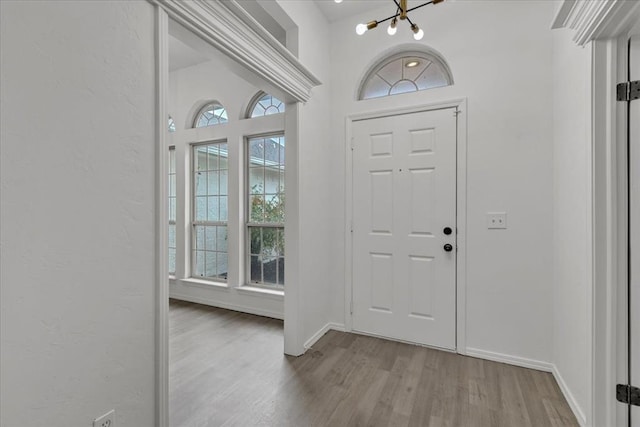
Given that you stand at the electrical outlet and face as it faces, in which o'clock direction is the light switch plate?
The light switch plate is roughly at 11 o'clock from the electrical outlet.

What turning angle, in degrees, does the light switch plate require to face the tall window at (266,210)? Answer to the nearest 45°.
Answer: approximately 90° to its right

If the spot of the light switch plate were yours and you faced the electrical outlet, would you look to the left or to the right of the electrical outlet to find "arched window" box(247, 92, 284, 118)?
right

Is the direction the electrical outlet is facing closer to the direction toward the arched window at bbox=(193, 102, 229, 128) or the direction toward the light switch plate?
the light switch plate

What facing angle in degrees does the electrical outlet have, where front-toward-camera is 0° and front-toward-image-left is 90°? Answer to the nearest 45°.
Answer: approximately 315°

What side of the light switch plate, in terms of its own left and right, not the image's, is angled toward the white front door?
right

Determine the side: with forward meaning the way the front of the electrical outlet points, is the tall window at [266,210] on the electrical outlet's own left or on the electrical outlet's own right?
on the electrical outlet's own left

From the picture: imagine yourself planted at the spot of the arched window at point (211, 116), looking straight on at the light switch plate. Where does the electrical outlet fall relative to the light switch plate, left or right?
right

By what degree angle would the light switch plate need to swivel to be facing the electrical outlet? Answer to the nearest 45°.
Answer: approximately 45° to its right

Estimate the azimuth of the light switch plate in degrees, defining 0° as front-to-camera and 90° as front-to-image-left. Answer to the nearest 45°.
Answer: approximately 0°
